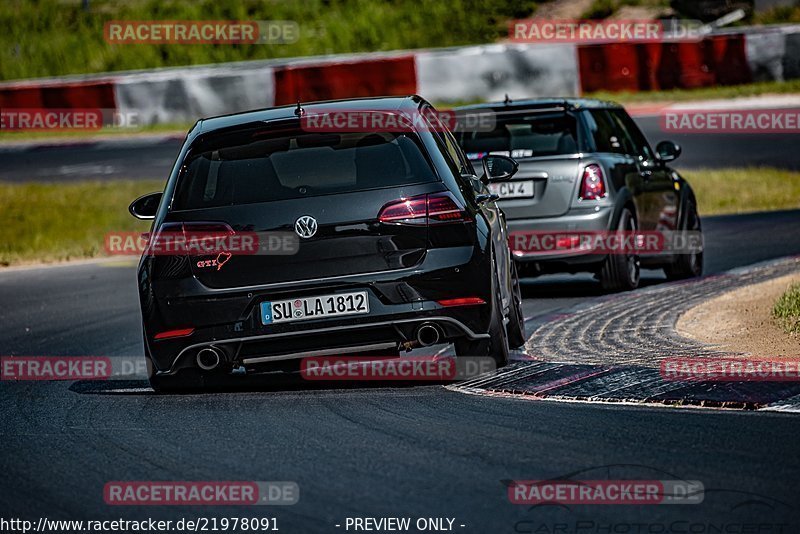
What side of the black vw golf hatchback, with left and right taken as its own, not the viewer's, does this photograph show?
back

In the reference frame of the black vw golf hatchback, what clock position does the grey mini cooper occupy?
The grey mini cooper is roughly at 1 o'clock from the black vw golf hatchback.

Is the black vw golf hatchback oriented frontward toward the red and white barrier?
yes

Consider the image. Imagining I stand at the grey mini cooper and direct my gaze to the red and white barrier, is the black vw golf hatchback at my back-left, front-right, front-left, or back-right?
back-left
